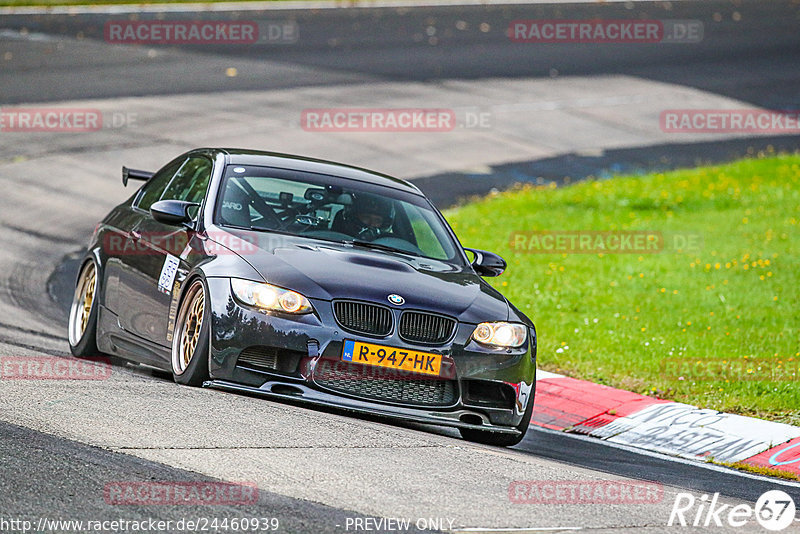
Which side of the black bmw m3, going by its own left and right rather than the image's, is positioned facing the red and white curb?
left

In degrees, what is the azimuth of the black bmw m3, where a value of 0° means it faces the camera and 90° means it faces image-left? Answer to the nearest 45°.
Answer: approximately 315°
